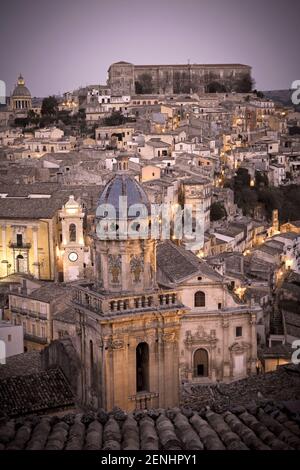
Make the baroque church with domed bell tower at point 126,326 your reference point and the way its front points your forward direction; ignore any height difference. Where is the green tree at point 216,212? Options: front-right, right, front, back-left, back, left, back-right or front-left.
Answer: back

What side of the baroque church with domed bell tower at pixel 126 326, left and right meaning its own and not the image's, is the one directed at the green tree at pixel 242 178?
back

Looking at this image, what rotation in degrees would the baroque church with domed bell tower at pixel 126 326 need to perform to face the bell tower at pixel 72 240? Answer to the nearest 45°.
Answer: approximately 180°

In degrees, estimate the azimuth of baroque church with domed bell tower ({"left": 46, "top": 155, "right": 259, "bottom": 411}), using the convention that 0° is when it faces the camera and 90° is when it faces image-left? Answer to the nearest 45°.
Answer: approximately 0°
